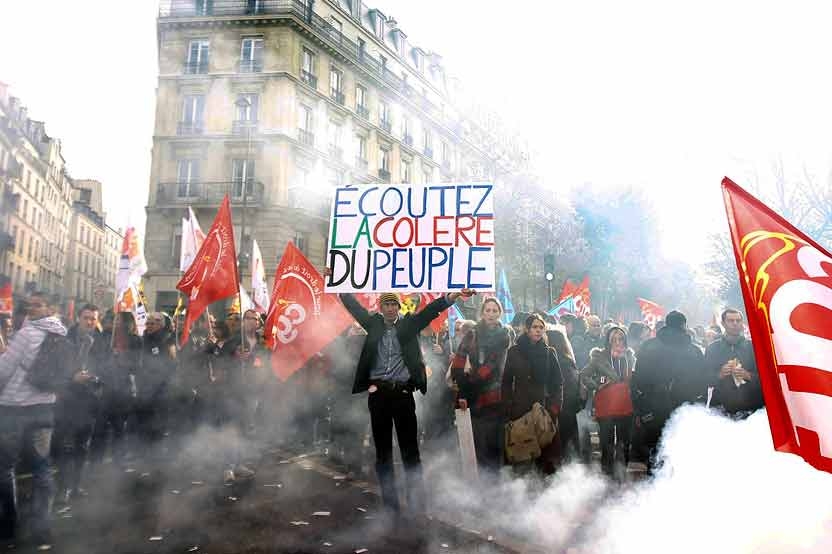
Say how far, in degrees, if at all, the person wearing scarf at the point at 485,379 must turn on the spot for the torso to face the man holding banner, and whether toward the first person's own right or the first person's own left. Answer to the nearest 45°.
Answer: approximately 45° to the first person's own right

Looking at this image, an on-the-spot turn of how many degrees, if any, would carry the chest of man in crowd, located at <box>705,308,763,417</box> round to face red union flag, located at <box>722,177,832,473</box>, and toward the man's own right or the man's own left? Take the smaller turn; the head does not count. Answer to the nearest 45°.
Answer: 0° — they already face it

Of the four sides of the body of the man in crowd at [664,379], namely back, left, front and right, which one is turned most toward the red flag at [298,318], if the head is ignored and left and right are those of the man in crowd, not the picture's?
left

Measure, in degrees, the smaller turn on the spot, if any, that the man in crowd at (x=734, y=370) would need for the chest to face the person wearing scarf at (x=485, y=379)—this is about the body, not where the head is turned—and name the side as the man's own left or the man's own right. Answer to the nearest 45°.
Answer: approximately 90° to the man's own right

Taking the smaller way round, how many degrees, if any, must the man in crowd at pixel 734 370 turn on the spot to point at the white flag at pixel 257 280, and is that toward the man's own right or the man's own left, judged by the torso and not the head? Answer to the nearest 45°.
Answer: approximately 90° to the man's own right

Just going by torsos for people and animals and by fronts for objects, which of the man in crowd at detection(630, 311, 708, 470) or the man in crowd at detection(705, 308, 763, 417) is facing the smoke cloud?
the man in crowd at detection(705, 308, 763, 417)

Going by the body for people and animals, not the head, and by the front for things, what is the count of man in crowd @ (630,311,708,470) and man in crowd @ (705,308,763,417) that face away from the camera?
1

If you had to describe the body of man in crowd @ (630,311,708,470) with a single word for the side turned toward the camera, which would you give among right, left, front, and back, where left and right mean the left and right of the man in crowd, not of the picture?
back

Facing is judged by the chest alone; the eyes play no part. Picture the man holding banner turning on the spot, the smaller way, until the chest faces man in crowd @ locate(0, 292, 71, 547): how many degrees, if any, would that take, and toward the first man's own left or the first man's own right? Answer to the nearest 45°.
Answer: approximately 90° to the first man's own right

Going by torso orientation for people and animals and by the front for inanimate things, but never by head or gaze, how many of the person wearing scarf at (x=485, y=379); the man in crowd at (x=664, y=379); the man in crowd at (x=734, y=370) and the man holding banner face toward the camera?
3
